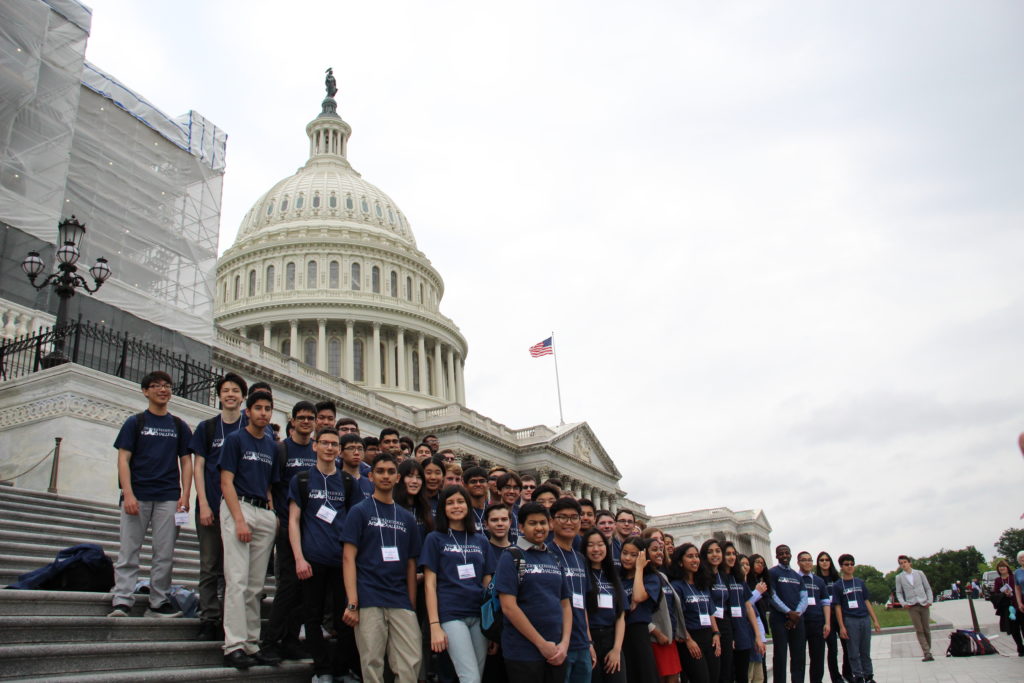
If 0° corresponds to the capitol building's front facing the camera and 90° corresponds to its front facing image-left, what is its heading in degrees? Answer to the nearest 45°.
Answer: approximately 315°

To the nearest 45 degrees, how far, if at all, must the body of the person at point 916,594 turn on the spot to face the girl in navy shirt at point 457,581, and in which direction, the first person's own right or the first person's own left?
0° — they already face them

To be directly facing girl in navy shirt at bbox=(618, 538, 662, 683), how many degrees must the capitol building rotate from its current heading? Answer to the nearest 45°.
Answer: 0° — it already faces them

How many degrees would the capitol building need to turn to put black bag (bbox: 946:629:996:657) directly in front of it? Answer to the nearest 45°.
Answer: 0° — it already faces it
